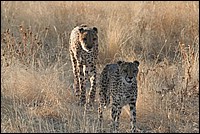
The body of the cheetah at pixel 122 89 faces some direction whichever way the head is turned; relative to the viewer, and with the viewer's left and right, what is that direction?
facing the viewer and to the right of the viewer

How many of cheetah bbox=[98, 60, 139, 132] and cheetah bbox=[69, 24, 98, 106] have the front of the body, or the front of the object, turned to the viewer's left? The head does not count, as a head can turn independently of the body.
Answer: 0

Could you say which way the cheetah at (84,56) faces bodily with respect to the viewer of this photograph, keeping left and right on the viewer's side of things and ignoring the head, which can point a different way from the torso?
facing the viewer

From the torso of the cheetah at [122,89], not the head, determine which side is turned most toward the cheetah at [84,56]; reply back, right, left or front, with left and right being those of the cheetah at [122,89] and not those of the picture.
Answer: back

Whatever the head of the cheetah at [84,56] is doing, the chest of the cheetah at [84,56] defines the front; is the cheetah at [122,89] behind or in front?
in front
